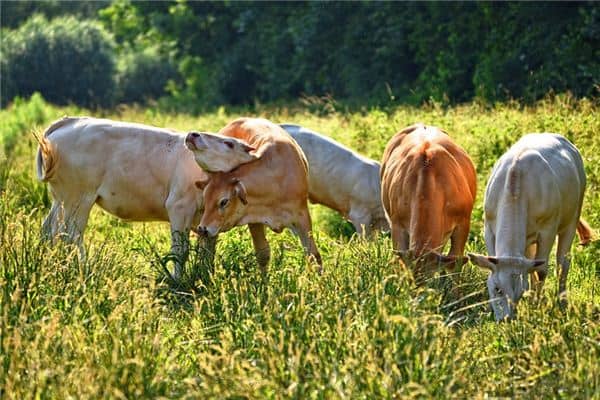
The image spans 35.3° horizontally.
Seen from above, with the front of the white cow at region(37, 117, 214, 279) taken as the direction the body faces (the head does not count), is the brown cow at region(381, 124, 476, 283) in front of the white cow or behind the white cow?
in front

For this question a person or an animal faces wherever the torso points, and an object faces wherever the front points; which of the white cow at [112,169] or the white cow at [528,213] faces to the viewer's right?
the white cow at [112,169]

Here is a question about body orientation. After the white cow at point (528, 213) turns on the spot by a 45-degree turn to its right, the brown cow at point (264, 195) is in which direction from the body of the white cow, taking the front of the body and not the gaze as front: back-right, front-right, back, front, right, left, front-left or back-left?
front

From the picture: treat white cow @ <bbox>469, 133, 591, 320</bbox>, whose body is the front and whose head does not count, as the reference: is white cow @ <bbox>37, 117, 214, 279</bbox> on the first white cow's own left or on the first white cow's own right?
on the first white cow's own right

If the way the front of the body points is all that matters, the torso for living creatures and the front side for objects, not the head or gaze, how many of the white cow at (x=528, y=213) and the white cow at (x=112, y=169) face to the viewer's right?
1

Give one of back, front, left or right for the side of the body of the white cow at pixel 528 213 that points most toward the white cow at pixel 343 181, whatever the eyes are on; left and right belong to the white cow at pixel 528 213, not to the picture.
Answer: right

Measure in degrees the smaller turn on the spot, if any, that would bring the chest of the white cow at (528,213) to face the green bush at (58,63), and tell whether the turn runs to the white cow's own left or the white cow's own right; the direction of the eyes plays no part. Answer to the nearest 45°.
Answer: approximately 90° to the white cow's own right

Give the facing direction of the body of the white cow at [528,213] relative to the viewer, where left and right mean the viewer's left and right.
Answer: facing the viewer and to the left of the viewer

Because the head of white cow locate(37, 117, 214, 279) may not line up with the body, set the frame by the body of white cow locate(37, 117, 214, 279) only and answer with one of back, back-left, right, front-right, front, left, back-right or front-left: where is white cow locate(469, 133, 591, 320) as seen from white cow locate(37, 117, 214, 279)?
front-right

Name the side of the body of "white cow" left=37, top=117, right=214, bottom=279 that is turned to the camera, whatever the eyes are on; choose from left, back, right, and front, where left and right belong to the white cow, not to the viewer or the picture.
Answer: right
